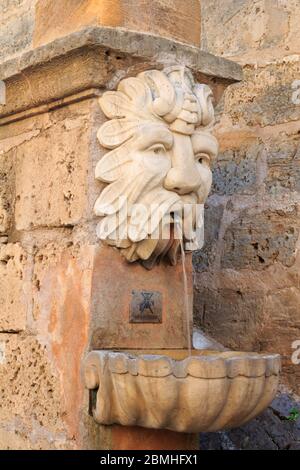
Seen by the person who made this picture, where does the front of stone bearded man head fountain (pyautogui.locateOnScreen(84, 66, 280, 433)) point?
facing the viewer and to the right of the viewer
